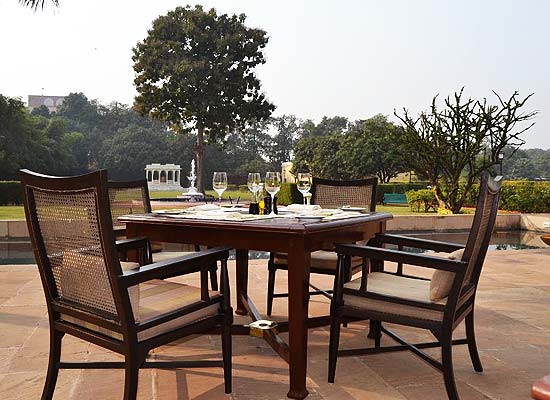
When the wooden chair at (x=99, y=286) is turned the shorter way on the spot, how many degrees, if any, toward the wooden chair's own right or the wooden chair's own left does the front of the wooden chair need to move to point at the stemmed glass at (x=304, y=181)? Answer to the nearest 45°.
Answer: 0° — it already faces it

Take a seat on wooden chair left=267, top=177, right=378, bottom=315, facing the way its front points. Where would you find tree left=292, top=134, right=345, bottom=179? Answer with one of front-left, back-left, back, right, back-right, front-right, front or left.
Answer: back-right

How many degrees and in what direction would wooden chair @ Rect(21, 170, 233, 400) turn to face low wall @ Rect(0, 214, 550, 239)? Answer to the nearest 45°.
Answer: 0° — it already faces it

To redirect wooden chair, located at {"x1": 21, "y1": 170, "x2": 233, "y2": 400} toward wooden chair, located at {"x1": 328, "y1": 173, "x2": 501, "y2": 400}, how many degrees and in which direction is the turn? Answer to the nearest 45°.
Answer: approximately 45° to its right

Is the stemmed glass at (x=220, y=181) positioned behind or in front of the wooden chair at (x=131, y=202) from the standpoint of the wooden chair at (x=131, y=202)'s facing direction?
in front

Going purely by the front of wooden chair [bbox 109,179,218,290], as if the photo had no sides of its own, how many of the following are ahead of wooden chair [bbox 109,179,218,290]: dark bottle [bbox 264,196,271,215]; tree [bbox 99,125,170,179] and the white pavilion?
1

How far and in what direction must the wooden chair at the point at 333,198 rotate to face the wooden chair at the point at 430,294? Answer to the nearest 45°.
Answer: approximately 45° to its left

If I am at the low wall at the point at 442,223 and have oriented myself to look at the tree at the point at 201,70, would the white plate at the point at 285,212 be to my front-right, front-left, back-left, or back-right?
back-left

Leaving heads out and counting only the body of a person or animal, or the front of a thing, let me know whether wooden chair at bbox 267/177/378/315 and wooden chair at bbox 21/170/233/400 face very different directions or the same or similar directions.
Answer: very different directions

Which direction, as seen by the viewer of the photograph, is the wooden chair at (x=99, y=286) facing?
facing away from the viewer and to the right of the viewer

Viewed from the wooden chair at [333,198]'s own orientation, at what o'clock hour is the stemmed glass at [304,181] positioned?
The stemmed glass is roughly at 11 o'clock from the wooden chair.

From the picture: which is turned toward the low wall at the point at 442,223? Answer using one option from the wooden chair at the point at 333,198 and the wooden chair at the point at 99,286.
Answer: the wooden chair at the point at 99,286

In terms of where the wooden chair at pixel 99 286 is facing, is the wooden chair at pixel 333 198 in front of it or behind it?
in front
